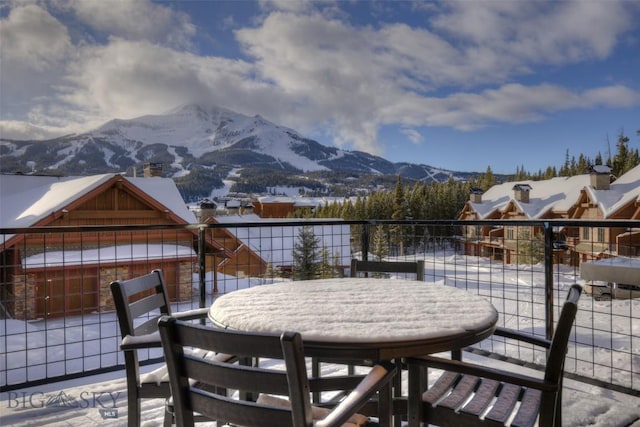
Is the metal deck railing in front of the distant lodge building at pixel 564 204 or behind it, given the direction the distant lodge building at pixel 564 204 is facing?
in front

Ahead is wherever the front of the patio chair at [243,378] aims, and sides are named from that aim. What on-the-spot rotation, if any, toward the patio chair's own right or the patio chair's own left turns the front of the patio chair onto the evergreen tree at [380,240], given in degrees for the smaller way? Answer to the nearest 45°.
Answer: approximately 45° to the patio chair's own left

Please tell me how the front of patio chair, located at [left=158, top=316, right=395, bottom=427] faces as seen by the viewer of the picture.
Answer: facing away from the viewer and to the right of the viewer

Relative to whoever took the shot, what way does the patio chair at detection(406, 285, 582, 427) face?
facing to the left of the viewer

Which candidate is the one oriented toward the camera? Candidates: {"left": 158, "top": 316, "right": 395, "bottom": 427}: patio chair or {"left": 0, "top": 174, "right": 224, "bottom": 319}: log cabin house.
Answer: the log cabin house

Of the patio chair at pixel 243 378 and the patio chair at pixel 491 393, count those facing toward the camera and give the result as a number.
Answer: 0

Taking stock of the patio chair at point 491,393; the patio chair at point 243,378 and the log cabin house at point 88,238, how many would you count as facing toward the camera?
1

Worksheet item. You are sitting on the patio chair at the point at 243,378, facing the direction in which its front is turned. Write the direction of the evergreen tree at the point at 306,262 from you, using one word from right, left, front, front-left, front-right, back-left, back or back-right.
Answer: front-left

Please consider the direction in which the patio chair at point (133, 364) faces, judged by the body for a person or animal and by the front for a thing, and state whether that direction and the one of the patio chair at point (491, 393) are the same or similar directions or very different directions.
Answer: very different directions

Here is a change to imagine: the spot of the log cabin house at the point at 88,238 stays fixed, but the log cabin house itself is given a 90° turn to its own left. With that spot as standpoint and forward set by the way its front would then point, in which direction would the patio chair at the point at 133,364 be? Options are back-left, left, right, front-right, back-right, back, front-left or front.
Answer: right

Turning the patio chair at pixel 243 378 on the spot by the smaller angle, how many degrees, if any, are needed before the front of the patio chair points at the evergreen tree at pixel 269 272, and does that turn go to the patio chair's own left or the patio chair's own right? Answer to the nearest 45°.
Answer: approximately 45° to the patio chair's own left

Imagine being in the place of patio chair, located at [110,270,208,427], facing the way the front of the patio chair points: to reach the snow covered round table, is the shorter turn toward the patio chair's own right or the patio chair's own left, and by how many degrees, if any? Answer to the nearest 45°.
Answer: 0° — it already faces it

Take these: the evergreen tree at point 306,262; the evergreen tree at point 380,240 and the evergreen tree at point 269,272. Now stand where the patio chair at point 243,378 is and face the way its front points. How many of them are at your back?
0

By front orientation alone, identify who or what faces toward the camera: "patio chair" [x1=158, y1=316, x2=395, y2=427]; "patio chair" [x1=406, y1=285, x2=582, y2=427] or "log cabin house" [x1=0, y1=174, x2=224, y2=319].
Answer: the log cabin house

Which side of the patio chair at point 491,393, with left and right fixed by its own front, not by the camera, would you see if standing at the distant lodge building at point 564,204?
right

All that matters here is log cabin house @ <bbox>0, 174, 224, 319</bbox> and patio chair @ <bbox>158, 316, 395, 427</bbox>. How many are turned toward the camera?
1

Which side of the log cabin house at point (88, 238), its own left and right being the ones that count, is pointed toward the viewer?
front

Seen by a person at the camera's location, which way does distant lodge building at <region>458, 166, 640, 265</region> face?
facing the viewer and to the left of the viewer
